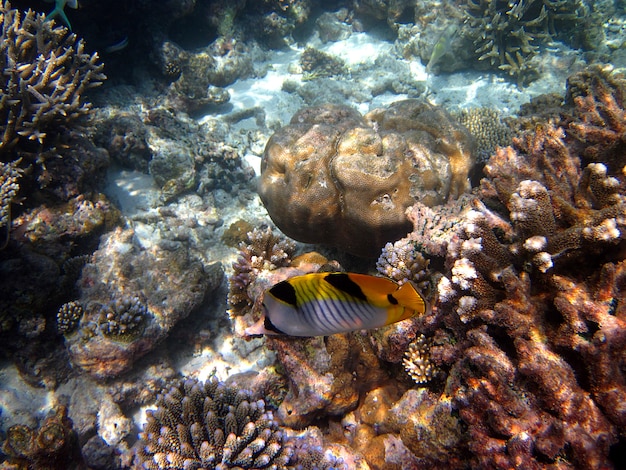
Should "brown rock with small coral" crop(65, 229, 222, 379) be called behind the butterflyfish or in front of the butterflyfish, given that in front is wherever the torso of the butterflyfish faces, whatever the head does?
in front

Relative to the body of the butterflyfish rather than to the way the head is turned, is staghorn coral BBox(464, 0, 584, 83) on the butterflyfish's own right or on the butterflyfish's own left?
on the butterflyfish's own right

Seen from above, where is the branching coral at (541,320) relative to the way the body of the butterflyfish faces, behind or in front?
behind

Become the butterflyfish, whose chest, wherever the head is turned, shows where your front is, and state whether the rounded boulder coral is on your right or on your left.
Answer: on your right

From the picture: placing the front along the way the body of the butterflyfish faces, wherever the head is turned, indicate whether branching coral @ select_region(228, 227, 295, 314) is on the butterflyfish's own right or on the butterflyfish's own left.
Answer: on the butterflyfish's own right

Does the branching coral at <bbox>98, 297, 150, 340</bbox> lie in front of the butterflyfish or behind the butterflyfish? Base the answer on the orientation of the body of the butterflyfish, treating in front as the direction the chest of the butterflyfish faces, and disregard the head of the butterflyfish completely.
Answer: in front

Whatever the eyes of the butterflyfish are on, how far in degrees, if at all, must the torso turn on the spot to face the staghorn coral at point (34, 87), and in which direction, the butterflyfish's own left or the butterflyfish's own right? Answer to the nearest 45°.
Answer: approximately 45° to the butterflyfish's own right

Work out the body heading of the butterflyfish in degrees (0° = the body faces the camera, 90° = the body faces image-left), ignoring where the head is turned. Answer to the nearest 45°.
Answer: approximately 90°
